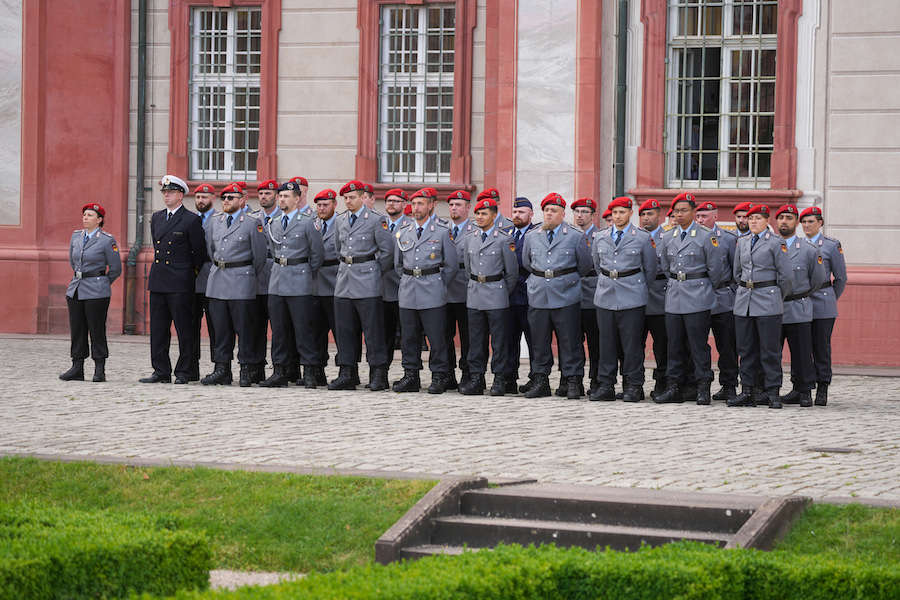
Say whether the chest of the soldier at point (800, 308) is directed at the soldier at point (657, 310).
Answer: no

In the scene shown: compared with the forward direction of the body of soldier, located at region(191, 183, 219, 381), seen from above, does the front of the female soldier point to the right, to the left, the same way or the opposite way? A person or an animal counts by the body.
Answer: the same way

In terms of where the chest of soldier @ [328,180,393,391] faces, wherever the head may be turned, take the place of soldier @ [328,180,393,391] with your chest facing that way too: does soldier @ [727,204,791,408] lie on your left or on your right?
on your left

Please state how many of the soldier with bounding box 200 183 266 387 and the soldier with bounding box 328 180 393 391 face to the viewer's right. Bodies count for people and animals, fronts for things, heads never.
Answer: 0

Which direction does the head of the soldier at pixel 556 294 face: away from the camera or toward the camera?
toward the camera

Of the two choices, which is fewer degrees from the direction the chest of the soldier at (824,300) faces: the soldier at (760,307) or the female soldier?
the soldier

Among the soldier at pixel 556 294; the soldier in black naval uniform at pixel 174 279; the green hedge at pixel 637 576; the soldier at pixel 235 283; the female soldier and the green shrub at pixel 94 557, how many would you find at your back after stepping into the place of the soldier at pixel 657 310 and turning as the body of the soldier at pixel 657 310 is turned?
0

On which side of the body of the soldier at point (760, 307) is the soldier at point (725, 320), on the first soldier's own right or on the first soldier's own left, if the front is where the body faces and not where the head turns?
on the first soldier's own right

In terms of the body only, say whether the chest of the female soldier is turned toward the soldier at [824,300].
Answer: no

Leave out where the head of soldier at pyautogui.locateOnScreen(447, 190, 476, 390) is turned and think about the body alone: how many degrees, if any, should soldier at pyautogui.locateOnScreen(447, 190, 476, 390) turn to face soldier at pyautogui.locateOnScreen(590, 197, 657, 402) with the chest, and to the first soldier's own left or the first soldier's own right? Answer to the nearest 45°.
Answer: approximately 90° to the first soldier's own left

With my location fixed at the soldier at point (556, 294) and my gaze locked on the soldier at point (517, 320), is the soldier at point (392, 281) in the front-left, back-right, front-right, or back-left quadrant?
front-left

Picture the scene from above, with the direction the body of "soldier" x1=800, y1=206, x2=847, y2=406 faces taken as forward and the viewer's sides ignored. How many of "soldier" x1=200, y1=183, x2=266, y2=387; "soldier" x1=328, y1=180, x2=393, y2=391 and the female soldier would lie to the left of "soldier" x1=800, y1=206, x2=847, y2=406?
0

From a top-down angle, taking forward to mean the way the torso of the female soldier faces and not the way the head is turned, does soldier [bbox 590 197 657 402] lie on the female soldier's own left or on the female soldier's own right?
on the female soldier's own left

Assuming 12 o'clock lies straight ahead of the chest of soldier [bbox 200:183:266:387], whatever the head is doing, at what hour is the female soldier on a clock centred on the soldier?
The female soldier is roughly at 2 o'clock from the soldier.

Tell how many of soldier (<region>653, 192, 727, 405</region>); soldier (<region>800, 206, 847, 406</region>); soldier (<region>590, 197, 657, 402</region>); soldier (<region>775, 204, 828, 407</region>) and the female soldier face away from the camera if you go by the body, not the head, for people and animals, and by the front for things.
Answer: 0

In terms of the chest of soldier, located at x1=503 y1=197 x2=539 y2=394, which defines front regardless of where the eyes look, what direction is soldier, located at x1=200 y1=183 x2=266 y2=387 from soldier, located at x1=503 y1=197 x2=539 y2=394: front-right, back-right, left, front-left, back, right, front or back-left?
front-right

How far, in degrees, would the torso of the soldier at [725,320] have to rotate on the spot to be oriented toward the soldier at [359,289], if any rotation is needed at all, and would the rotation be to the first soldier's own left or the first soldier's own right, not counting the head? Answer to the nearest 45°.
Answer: approximately 45° to the first soldier's own right

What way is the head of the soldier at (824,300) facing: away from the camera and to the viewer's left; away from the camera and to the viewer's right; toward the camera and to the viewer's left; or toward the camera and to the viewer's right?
toward the camera and to the viewer's left
